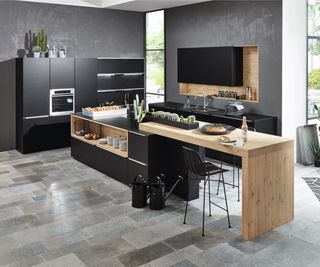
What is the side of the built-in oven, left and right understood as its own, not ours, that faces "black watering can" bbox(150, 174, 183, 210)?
front

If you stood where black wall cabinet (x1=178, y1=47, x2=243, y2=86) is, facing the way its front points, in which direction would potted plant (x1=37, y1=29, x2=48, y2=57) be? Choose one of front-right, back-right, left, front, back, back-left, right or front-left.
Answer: front-right

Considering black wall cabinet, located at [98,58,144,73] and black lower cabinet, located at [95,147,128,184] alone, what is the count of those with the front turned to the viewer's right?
0

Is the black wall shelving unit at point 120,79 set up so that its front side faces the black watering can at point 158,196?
yes

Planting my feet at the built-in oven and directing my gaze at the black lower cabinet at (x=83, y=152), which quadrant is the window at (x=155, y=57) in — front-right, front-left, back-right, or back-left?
back-left

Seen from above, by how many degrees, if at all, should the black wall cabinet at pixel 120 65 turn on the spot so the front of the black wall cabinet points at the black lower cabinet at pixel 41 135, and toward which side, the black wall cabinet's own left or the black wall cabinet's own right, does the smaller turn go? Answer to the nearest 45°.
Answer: approximately 45° to the black wall cabinet's own right

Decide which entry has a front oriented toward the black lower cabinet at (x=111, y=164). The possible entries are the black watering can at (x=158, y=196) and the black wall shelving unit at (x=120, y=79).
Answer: the black wall shelving unit

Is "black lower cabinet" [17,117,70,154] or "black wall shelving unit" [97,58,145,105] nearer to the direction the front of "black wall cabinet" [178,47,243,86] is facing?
the black lower cabinet
